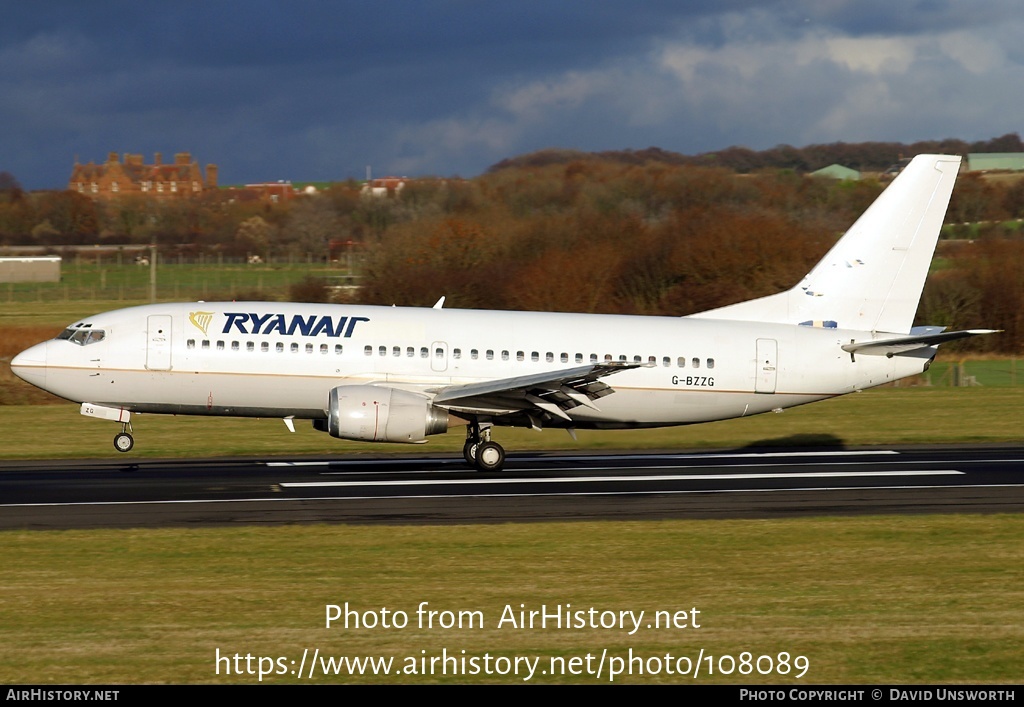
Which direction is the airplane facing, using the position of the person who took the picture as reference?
facing to the left of the viewer
